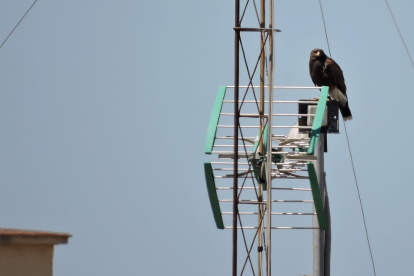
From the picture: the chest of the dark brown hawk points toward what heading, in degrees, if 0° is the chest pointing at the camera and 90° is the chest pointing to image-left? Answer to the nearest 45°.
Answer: approximately 45°
